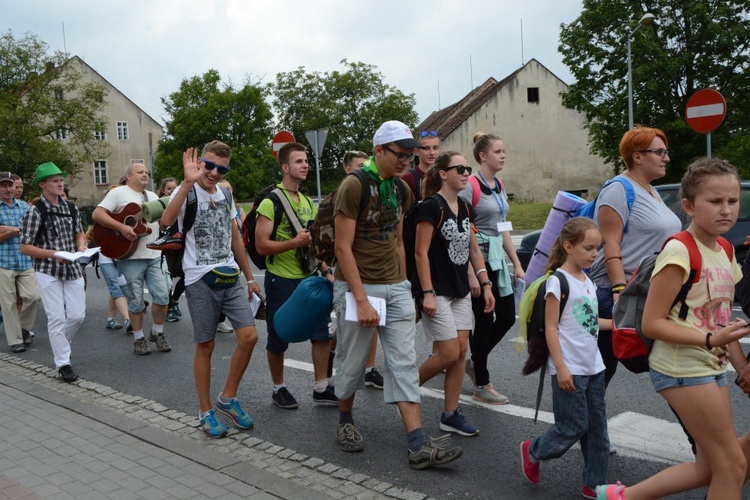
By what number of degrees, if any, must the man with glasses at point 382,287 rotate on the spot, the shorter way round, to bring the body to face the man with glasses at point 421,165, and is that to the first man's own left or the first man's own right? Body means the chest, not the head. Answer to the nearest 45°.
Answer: approximately 135° to the first man's own left

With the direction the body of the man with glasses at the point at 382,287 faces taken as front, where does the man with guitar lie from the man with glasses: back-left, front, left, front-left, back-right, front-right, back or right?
back

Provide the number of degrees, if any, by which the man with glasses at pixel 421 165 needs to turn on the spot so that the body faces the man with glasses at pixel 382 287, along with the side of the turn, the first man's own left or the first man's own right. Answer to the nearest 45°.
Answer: approximately 45° to the first man's own right

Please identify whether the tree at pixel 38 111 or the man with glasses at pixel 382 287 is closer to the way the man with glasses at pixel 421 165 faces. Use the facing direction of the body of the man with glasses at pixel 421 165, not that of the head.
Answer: the man with glasses

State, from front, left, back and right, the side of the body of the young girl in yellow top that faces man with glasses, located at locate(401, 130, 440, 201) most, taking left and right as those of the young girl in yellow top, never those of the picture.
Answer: back
